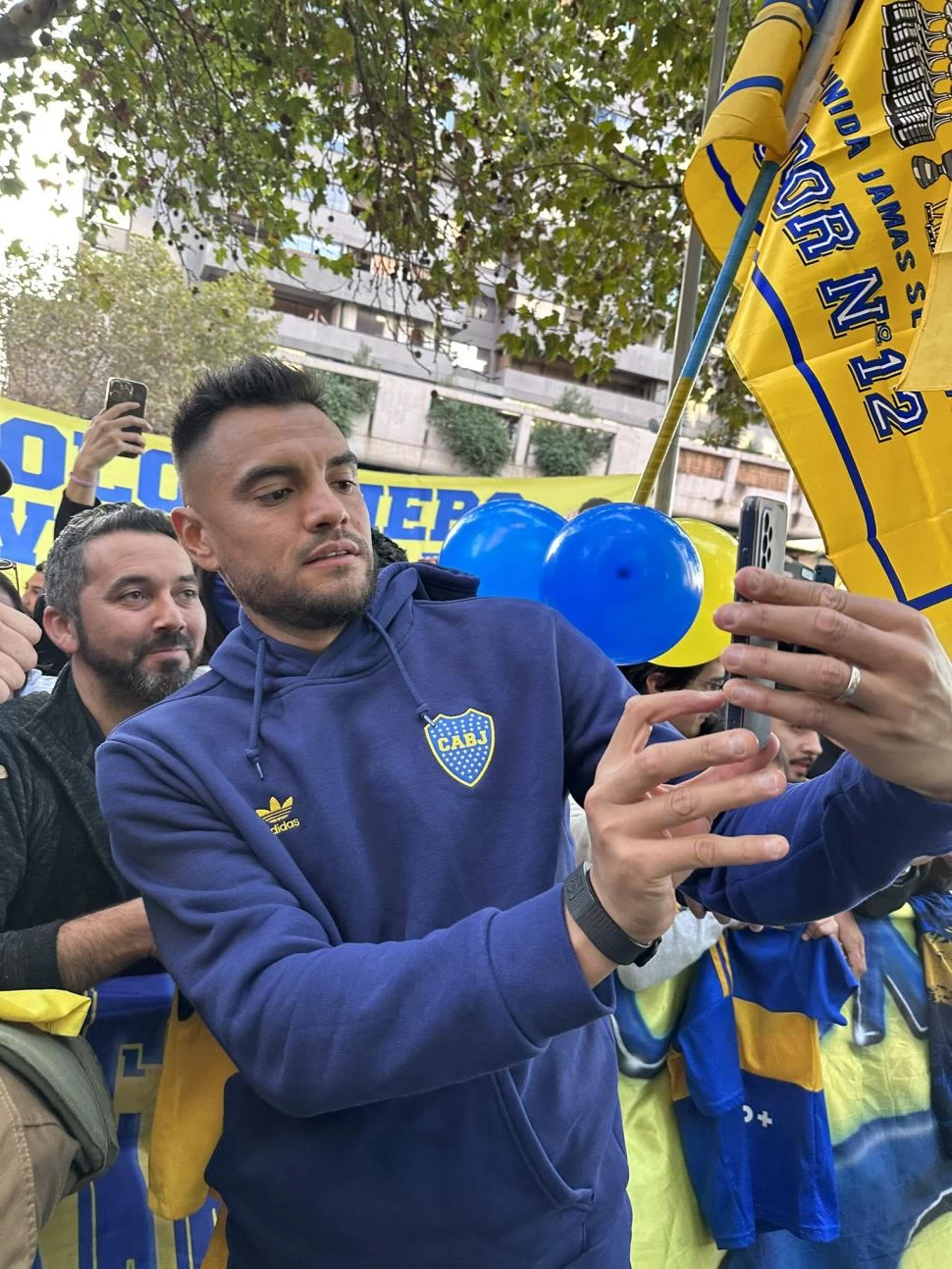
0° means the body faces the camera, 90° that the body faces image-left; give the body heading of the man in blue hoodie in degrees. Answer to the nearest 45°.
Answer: approximately 315°

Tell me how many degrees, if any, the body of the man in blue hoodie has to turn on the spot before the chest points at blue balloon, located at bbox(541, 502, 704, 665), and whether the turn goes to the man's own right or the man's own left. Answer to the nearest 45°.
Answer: approximately 135° to the man's own left

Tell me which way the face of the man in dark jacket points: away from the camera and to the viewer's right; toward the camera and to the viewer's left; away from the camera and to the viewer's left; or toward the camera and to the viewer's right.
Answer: toward the camera and to the viewer's right

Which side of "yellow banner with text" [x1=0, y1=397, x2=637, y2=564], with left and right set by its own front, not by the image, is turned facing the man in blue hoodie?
front

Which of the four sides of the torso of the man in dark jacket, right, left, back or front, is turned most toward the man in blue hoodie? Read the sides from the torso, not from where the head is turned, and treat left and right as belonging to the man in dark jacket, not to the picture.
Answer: front

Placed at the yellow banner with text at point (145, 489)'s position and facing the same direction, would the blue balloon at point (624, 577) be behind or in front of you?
in front

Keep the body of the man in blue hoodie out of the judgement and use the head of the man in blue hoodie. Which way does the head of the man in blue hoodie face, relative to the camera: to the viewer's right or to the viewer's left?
to the viewer's right

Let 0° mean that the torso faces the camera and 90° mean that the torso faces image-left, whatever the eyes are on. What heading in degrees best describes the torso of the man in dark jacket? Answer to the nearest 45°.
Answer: approximately 315°
